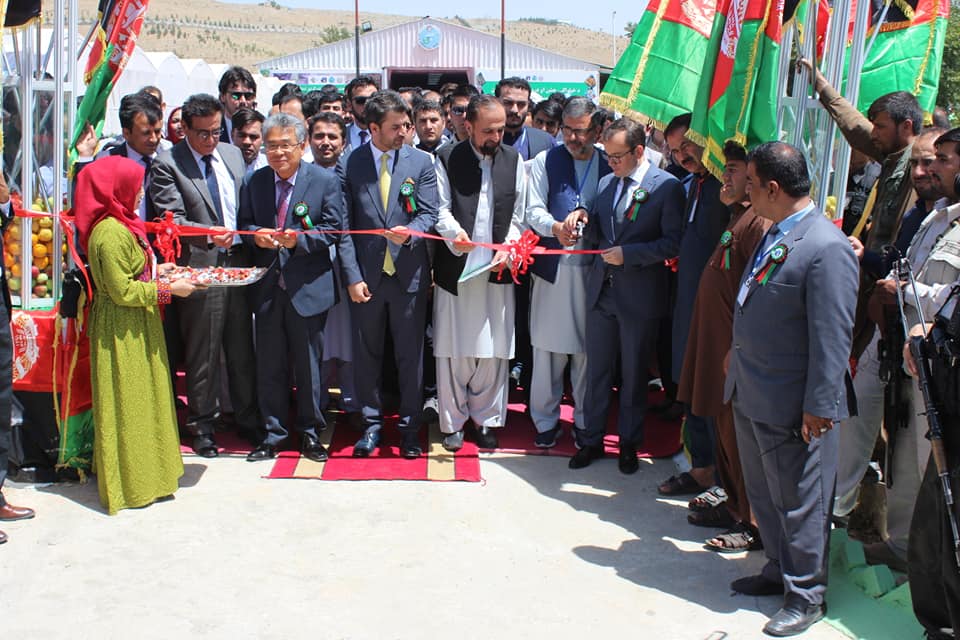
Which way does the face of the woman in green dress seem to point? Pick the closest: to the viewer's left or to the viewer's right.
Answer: to the viewer's right

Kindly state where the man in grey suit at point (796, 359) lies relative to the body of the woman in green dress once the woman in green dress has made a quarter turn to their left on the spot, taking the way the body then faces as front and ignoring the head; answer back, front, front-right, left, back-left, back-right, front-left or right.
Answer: back-right

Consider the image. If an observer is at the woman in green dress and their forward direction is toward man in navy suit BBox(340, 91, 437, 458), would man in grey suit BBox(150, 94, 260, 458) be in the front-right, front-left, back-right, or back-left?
front-left

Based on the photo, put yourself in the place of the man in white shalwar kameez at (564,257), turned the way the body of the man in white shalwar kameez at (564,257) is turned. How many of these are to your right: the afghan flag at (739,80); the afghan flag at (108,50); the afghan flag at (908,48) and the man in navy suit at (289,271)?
2

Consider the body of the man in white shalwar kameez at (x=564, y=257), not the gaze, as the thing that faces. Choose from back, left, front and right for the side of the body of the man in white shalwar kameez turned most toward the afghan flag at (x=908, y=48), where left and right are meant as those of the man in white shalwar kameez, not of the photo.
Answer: left

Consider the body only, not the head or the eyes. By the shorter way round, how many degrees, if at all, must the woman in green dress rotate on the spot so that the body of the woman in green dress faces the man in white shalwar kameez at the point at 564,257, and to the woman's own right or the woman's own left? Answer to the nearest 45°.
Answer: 0° — they already face them

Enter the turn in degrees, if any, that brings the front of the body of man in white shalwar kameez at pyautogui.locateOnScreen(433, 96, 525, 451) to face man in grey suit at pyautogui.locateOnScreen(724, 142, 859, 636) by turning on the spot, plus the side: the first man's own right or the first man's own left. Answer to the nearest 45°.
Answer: approximately 45° to the first man's own left

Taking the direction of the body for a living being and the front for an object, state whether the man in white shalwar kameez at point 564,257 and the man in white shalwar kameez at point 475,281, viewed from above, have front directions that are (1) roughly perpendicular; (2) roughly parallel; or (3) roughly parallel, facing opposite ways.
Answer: roughly parallel

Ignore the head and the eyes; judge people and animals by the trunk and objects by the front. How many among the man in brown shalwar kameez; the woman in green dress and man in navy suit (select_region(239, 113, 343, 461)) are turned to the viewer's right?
1

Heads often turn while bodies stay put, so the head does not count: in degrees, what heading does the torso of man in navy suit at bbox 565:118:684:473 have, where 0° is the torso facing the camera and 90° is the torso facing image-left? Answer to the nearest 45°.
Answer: approximately 45°

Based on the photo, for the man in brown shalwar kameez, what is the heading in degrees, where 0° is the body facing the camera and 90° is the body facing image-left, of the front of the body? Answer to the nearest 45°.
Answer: approximately 90°

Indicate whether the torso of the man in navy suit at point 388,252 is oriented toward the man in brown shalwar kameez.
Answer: no

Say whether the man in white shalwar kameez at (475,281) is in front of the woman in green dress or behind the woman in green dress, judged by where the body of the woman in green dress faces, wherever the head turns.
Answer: in front

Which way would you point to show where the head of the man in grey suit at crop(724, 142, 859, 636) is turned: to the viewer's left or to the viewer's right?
to the viewer's left

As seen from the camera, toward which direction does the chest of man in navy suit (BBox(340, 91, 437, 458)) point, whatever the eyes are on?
toward the camera

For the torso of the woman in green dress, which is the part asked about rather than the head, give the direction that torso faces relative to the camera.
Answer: to the viewer's right

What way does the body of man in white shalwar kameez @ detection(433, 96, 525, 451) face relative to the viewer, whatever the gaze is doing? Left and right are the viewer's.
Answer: facing the viewer

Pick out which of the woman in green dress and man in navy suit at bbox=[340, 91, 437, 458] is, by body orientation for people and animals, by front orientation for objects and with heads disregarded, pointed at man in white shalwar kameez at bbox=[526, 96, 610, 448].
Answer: the woman in green dress

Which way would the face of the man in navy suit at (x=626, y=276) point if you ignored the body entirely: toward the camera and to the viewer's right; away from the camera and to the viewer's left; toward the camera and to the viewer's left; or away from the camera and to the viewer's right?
toward the camera and to the viewer's left
